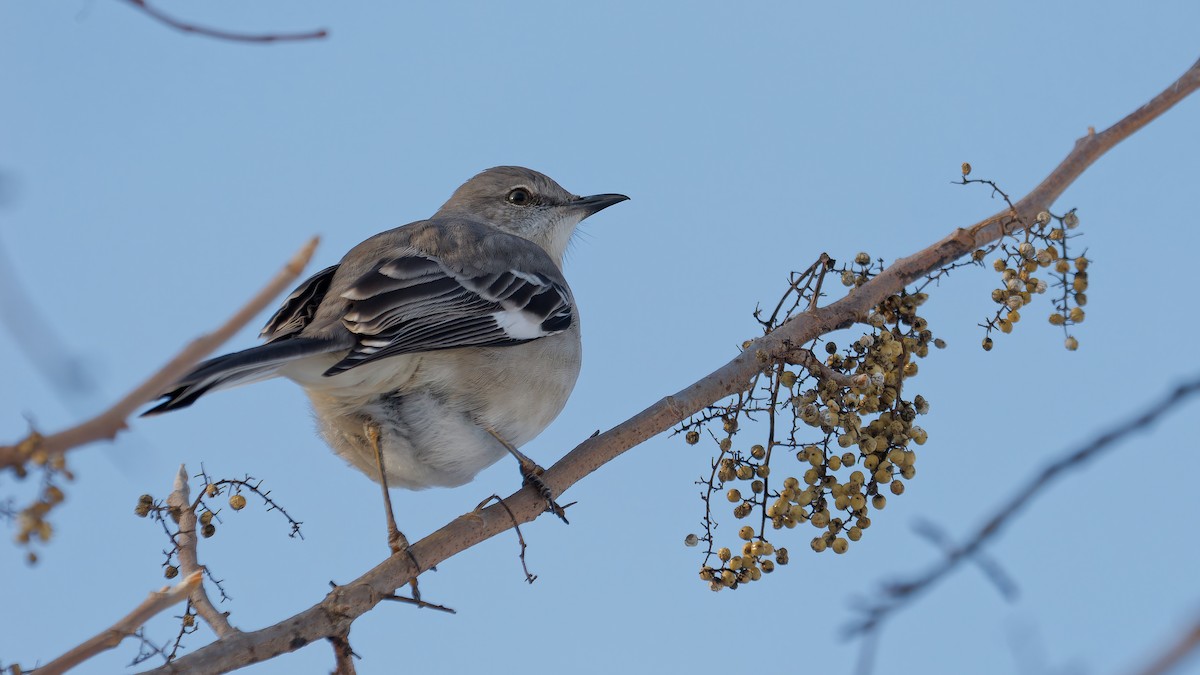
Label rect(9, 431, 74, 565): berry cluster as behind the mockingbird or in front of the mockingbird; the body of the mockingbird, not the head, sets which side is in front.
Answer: behind

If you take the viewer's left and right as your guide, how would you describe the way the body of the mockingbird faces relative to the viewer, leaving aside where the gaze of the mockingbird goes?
facing away from the viewer and to the right of the viewer
